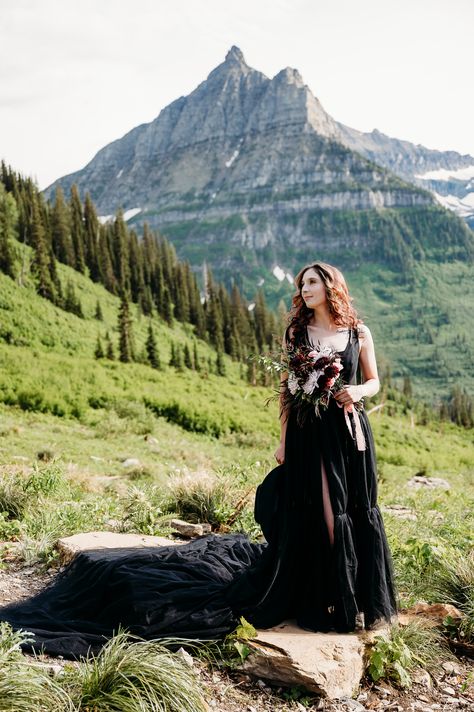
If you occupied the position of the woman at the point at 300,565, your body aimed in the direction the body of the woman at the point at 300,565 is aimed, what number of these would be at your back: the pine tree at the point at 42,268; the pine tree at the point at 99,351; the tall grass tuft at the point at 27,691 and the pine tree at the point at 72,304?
3

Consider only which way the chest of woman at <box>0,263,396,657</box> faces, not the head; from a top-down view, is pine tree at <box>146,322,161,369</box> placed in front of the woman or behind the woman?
behind

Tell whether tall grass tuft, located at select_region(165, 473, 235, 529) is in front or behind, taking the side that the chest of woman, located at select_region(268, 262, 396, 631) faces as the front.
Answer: behind

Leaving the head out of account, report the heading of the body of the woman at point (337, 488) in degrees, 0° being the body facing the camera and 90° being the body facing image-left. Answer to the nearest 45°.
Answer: approximately 0°

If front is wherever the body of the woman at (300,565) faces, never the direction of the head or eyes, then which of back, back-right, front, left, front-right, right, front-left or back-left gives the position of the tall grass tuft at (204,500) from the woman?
back

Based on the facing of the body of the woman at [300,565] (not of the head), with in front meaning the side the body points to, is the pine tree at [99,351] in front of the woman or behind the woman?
behind
